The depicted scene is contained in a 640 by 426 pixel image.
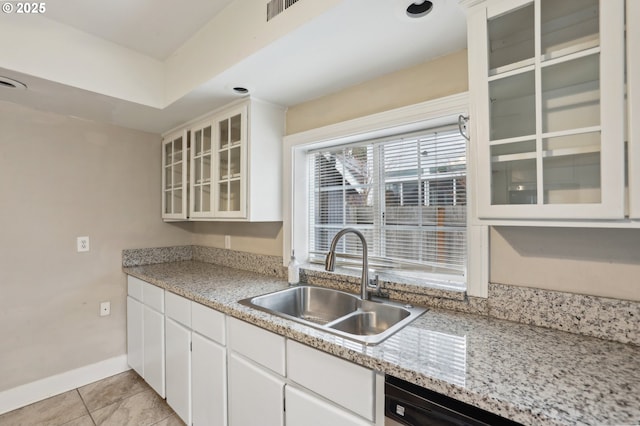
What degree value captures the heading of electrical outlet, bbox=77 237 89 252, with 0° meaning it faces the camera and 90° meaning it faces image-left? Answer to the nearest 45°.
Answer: approximately 0°

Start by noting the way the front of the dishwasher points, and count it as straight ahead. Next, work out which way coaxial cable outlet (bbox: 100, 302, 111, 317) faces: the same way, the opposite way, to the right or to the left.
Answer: to the left

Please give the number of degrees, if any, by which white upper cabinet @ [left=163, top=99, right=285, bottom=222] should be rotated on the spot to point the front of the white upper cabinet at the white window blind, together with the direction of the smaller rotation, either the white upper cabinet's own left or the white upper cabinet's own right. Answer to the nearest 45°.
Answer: approximately 90° to the white upper cabinet's own left

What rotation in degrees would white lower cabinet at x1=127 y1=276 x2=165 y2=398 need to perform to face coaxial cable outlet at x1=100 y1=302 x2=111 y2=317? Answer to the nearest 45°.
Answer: approximately 90° to its right

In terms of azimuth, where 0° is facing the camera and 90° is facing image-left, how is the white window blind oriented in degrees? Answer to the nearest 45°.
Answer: approximately 45°

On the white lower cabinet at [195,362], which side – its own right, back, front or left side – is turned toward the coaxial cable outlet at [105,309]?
right

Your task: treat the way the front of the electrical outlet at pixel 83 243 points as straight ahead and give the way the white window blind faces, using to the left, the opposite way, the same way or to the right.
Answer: to the right

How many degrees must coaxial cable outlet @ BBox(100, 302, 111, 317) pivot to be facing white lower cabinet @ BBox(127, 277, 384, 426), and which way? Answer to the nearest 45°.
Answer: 0° — it already faces it

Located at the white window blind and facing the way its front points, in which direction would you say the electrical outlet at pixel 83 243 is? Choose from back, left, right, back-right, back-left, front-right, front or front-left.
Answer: front-right

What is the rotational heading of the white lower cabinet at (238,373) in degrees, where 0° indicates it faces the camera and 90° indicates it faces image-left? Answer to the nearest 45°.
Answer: approximately 45°
